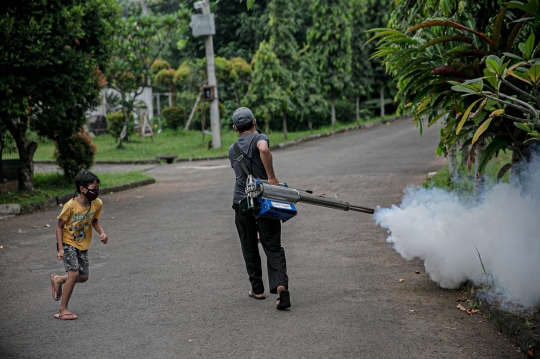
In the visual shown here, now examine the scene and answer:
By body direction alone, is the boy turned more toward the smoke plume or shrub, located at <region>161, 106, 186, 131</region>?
the smoke plume

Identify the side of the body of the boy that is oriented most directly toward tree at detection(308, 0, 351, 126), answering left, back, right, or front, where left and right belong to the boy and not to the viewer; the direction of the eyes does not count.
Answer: left

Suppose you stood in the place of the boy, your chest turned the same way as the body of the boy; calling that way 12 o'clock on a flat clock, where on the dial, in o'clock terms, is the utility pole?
The utility pole is roughly at 8 o'clock from the boy.

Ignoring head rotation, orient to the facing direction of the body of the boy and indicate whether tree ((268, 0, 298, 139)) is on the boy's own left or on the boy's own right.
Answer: on the boy's own left

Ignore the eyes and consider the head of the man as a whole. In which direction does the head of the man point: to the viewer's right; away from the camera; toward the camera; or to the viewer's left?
away from the camera

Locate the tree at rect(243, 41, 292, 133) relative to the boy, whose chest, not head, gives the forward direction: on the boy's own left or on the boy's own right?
on the boy's own left

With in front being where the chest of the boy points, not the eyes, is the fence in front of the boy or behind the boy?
behind

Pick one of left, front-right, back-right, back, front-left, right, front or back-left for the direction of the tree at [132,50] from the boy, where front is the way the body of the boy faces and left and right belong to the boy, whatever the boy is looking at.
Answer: back-left

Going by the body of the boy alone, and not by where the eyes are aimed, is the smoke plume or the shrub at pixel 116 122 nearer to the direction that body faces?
the smoke plume

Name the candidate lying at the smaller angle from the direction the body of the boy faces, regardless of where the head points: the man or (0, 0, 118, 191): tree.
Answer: the man

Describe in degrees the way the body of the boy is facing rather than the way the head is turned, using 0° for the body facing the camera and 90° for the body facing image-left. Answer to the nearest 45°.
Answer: approximately 315°

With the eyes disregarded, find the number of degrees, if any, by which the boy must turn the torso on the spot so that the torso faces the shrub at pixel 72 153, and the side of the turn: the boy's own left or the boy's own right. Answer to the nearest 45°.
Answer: approximately 135° to the boy's own left

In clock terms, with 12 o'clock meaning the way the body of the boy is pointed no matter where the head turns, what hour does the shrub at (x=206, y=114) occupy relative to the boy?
The shrub is roughly at 8 o'clock from the boy.
